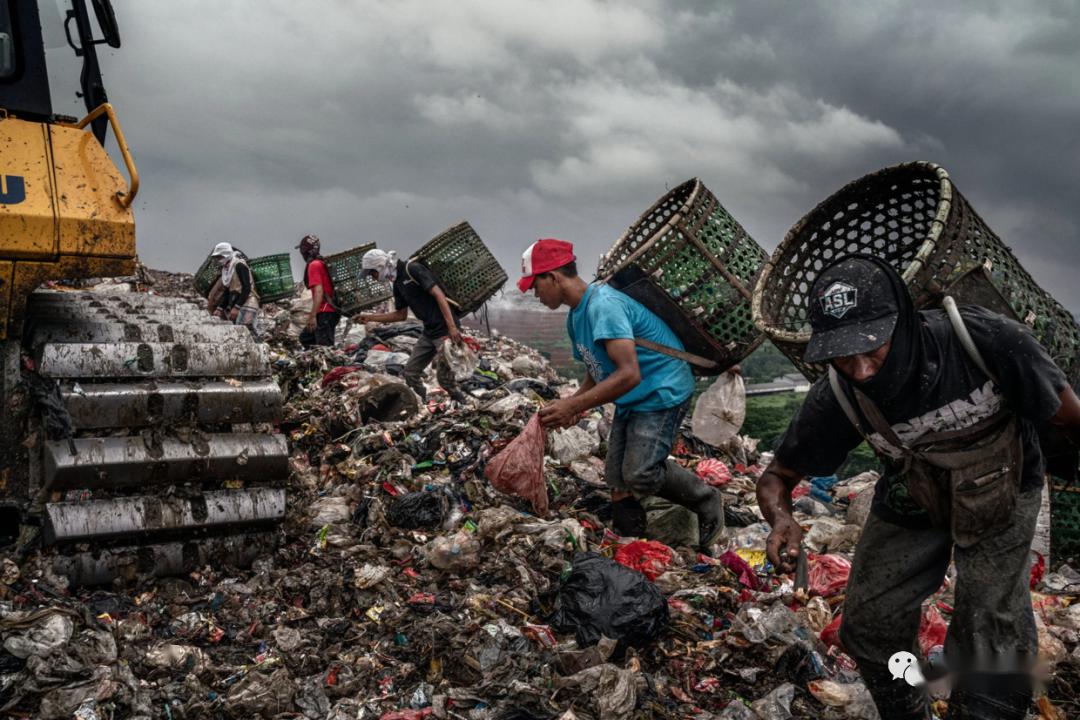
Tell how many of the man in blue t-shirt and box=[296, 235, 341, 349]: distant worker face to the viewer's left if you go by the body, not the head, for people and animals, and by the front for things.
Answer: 2

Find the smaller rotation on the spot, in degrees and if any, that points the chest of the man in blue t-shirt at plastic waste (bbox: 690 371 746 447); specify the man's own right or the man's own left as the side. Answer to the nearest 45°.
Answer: approximately 135° to the man's own right

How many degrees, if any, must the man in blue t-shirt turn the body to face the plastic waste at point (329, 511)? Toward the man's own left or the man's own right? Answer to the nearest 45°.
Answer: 0° — they already face it

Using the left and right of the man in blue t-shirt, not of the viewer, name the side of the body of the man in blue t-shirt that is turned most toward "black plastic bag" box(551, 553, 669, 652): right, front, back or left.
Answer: left

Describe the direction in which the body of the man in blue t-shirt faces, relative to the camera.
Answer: to the viewer's left

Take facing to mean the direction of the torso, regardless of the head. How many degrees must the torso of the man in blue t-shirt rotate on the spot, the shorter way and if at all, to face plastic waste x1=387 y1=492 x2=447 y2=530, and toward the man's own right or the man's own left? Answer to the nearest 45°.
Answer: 0° — they already face it

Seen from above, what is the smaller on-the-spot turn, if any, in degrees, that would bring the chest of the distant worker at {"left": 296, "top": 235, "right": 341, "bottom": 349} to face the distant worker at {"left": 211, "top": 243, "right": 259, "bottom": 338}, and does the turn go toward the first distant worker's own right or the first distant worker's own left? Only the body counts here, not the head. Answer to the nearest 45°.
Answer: approximately 45° to the first distant worker's own right

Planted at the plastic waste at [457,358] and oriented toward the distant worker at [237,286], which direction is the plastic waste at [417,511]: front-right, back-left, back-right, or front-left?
back-left

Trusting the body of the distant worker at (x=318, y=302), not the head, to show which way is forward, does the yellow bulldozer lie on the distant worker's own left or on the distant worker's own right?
on the distant worker's own left

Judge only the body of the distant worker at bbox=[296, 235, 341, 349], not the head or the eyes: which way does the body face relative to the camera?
to the viewer's left

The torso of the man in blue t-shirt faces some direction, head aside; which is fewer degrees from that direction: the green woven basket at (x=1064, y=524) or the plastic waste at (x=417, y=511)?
the plastic waste

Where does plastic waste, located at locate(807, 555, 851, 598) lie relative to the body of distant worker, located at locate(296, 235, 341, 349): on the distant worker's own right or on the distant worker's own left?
on the distant worker's own left
